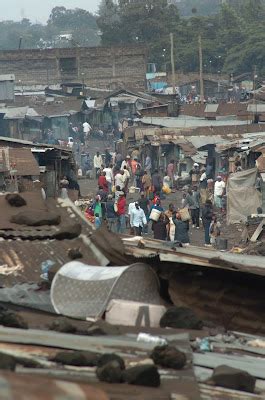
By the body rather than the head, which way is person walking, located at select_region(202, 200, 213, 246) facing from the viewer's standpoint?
away from the camera

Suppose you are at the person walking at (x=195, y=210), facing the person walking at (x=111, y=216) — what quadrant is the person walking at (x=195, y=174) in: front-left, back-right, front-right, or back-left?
back-right
